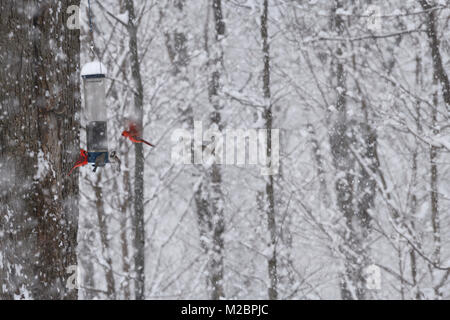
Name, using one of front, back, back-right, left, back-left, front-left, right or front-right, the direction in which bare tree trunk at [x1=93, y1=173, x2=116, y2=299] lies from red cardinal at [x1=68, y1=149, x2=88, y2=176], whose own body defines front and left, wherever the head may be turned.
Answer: left

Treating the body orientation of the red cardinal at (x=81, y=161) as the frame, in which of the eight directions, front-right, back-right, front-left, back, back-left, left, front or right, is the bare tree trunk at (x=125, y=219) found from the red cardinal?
left

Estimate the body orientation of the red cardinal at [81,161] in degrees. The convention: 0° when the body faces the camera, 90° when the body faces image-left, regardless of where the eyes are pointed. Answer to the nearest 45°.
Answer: approximately 270°

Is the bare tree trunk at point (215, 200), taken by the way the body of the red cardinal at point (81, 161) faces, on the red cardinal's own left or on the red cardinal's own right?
on the red cardinal's own left

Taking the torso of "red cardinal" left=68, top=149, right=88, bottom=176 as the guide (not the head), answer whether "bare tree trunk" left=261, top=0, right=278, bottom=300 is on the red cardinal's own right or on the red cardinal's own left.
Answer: on the red cardinal's own left
